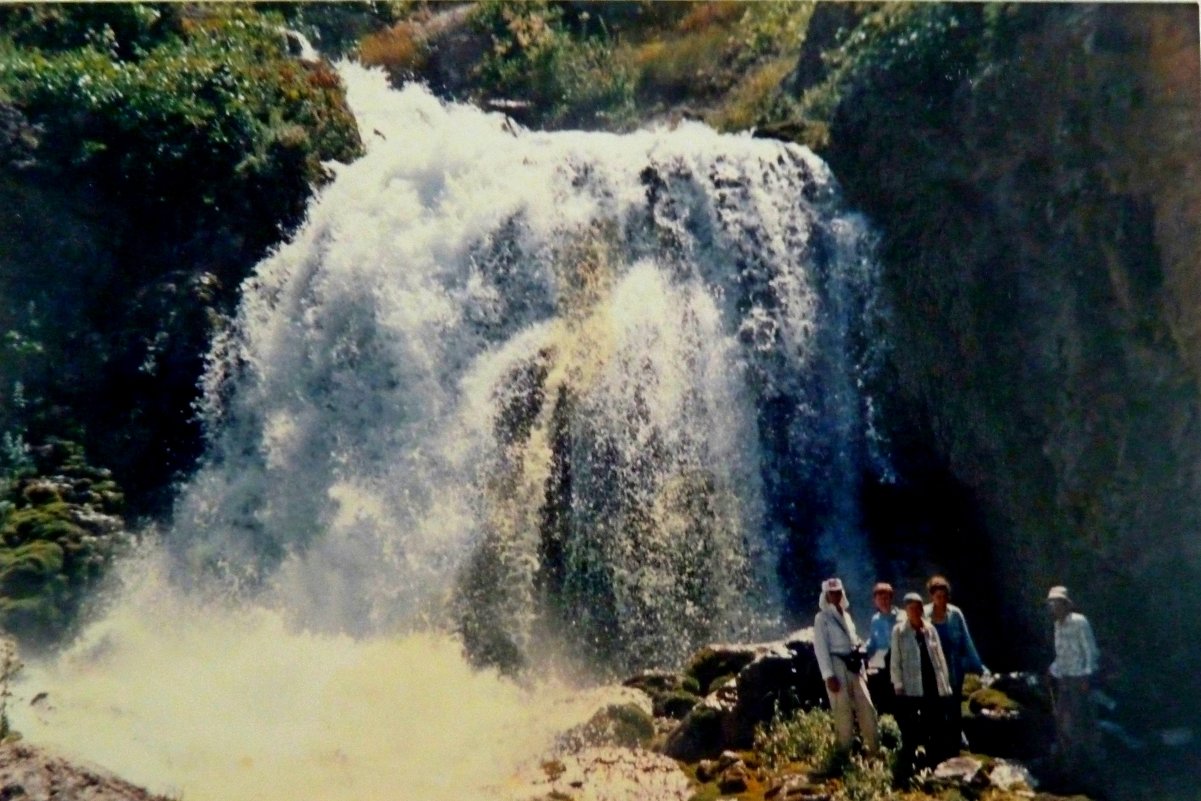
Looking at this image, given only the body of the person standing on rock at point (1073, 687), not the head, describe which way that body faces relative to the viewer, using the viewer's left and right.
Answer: facing the viewer and to the left of the viewer

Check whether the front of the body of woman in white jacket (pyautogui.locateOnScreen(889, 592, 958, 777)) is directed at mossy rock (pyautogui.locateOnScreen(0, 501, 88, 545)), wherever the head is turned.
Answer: no

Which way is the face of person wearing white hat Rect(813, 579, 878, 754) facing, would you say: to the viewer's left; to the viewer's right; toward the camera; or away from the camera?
toward the camera

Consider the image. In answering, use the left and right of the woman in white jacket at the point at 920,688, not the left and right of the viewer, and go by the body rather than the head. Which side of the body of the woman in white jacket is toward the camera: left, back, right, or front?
front

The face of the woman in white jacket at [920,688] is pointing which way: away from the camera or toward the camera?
toward the camera

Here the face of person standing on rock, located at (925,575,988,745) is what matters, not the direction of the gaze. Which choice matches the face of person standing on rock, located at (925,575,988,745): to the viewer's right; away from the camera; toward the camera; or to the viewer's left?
toward the camera

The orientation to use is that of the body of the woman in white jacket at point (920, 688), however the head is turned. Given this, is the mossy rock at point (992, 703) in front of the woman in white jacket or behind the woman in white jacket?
behind

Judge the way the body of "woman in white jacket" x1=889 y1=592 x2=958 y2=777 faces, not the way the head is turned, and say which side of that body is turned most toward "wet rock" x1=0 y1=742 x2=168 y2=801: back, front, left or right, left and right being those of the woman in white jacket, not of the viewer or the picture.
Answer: right

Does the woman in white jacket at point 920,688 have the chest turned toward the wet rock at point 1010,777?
no

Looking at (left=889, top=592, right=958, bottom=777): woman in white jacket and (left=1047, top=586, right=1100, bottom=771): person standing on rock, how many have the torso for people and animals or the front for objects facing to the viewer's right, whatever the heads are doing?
0

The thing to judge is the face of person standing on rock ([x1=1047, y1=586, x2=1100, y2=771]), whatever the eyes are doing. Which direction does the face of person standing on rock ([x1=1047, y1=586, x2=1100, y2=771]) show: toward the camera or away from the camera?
toward the camera
